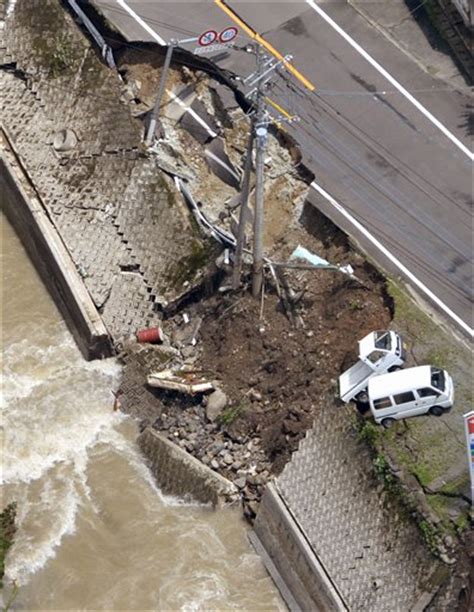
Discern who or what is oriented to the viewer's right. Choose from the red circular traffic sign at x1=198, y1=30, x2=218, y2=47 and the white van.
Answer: the white van

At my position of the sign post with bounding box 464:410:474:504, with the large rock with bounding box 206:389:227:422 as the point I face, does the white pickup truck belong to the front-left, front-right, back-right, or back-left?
front-right

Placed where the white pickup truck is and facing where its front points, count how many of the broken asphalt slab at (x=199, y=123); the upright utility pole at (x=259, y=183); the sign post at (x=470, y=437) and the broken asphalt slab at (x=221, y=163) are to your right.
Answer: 1

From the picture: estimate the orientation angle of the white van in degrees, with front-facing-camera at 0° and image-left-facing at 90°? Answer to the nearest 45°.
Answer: approximately 270°

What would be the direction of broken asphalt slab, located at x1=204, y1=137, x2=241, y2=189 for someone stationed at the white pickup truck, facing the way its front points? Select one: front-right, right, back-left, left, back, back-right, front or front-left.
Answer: left

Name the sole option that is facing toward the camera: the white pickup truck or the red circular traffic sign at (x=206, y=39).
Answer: the red circular traffic sign

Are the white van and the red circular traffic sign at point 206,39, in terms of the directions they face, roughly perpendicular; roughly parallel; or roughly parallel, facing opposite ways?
roughly perpendicular

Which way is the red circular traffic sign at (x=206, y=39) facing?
toward the camera

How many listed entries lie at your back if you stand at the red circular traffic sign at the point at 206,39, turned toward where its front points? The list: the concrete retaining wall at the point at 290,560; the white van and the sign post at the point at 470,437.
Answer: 0

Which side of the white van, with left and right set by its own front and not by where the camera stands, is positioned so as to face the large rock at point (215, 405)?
back
